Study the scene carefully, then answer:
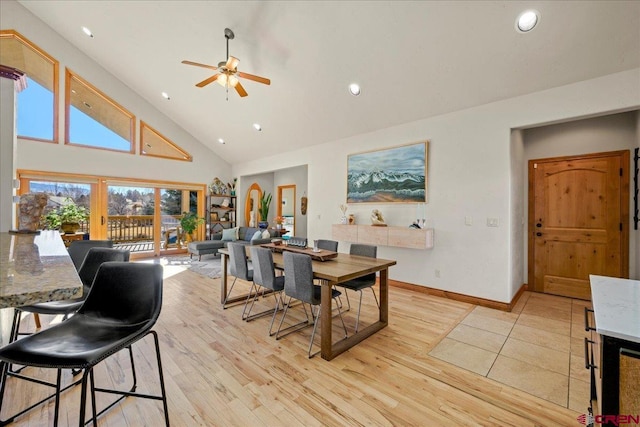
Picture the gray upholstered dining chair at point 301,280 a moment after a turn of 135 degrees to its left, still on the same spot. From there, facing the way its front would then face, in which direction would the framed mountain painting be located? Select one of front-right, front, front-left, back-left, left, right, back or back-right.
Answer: back-right

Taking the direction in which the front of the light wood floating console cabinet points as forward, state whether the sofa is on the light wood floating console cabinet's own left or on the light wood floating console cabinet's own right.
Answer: on the light wood floating console cabinet's own right

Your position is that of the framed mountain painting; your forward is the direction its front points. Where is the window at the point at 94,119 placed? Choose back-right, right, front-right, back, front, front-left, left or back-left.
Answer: front-right

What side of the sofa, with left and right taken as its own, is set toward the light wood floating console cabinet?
left

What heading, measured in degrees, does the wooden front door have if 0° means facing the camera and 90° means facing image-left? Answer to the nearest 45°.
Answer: approximately 45°

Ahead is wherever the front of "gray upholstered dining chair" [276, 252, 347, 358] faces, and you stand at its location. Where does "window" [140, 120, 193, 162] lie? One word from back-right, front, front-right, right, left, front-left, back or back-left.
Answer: left

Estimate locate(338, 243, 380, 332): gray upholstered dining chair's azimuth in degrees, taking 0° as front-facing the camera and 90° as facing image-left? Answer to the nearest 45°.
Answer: approximately 45°

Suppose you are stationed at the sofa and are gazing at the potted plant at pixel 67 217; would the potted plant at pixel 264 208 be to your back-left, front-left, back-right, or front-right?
back-right

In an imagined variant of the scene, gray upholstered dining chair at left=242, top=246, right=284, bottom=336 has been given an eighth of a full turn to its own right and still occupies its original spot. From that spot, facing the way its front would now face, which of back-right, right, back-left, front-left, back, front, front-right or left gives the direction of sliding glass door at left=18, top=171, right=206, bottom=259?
back-left

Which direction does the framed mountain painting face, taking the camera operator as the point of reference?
facing the viewer and to the left of the viewer

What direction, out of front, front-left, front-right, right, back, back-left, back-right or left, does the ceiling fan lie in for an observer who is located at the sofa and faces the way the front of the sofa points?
front-left

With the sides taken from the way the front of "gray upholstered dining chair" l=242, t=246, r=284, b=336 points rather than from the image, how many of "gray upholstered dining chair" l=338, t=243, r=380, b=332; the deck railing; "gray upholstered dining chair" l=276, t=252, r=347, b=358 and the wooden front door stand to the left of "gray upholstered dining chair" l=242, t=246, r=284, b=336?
1
